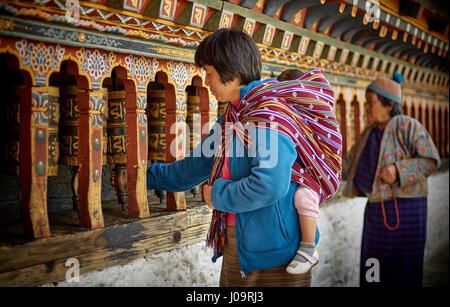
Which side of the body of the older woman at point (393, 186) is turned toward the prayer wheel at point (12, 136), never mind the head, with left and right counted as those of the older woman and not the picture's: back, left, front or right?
front

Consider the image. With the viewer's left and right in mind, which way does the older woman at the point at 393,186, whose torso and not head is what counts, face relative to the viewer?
facing the viewer and to the left of the viewer

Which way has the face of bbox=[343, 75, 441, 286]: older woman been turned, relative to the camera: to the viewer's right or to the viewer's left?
to the viewer's left

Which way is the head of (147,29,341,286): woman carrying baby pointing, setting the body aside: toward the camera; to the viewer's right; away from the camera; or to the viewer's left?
to the viewer's left

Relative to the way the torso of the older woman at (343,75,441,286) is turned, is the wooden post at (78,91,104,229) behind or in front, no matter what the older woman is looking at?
in front

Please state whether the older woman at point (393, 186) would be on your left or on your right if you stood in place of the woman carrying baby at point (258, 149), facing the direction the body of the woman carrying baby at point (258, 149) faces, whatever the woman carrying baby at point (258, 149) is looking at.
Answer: on your right

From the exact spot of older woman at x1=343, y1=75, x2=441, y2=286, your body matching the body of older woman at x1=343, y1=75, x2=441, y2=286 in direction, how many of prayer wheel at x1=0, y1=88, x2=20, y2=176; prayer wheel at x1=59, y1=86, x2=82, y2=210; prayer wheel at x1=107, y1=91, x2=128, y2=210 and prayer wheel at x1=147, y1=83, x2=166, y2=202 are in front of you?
4

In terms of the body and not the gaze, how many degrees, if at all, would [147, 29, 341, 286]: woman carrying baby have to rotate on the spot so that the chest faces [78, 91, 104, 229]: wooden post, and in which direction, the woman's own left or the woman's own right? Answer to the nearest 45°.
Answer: approximately 45° to the woman's own right

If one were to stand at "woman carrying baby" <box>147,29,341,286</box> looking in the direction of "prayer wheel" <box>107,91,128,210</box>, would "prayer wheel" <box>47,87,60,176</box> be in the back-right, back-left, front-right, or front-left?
front-left

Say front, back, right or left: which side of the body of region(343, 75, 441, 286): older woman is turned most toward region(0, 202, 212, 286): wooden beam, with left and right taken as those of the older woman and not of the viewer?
front

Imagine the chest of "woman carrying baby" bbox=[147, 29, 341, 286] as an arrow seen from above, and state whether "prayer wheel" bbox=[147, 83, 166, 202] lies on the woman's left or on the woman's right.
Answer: on the woman's right

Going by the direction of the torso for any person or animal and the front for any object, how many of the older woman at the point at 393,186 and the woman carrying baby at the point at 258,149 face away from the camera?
0

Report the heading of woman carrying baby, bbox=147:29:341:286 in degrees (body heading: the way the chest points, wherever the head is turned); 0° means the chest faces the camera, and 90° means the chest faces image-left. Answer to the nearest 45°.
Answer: approximately 90°

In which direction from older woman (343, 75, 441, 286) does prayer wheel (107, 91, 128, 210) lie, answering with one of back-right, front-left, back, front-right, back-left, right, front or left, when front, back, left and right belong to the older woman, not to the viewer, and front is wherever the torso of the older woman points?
front

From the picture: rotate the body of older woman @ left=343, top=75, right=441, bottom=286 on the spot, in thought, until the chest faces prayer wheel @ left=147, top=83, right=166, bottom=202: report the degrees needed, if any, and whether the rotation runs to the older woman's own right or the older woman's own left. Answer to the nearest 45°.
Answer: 0° — they already face it

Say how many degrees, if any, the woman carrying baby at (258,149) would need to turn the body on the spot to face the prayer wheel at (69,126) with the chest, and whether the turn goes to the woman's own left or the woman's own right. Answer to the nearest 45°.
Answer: approximately 45° to the woman's own right
